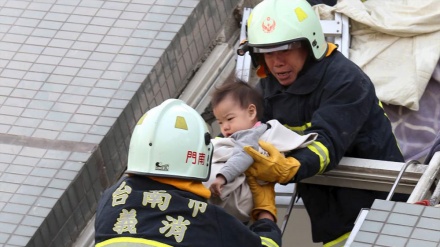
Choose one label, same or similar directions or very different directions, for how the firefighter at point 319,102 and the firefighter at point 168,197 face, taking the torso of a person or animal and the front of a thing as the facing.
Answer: very different directions

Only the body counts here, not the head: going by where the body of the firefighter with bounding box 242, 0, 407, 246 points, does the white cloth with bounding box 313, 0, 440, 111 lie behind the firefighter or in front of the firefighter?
behind

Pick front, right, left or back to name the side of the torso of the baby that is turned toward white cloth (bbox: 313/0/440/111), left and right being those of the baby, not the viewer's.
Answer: back

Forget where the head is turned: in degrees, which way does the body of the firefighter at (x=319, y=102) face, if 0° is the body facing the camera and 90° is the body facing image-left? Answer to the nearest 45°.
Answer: approximately 45°

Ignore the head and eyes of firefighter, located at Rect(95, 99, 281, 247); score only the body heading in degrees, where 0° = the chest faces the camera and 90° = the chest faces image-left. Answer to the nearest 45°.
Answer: approximately 225°

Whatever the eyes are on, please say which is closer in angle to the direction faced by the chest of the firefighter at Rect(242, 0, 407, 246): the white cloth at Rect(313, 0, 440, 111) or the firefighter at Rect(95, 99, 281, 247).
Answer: the firefighter
